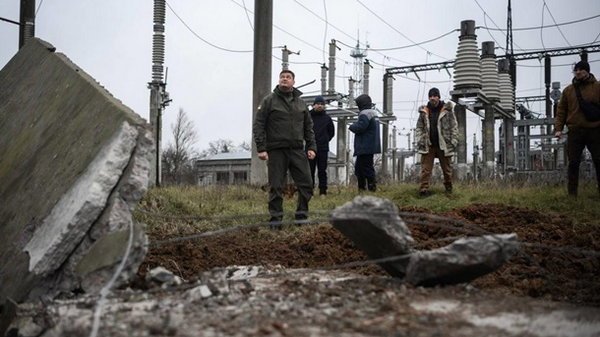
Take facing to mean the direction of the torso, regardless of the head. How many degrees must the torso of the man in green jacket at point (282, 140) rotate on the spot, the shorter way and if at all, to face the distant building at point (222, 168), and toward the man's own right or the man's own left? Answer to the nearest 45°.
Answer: approximately 180°

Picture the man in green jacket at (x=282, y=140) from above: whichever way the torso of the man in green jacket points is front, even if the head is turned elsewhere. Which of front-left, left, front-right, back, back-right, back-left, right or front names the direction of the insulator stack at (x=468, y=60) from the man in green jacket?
back-left

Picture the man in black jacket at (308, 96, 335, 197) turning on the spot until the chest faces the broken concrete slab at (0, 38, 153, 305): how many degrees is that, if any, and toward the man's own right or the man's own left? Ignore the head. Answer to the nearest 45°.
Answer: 0° — they already face it

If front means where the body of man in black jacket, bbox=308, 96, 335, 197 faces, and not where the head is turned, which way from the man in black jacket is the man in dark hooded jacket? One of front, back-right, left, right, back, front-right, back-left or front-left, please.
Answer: left

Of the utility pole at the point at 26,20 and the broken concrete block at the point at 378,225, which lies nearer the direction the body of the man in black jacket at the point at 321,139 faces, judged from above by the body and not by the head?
the broken concrete block

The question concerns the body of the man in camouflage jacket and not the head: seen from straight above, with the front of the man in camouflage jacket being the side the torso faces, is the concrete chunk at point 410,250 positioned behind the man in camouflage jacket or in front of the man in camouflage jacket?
in front

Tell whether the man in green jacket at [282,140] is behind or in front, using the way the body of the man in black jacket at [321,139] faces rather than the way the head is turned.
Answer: in front

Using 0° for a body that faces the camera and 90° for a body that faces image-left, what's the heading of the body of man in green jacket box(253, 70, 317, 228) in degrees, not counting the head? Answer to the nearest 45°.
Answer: approximately 0°

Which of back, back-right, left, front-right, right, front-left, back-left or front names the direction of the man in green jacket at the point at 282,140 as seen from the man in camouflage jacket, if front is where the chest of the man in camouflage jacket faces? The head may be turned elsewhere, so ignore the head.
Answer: front-right

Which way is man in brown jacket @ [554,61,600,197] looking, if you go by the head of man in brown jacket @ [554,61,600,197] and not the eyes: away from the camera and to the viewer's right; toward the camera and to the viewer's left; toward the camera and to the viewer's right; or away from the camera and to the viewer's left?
toward the camera and to the viewer's left

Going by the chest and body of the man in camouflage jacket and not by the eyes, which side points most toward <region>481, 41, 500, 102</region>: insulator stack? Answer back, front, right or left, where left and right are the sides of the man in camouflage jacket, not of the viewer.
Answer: back

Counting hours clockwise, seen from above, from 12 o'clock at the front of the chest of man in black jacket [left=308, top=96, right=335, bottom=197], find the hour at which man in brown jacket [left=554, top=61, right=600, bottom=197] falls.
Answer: The man in brown jacket is roughly at 10 o'clock from the man in black jacket.

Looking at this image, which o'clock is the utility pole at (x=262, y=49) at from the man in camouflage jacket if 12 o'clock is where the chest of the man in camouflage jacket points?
The utility pole is roughly at 4 o'clock from the man in camouflage jacket.
